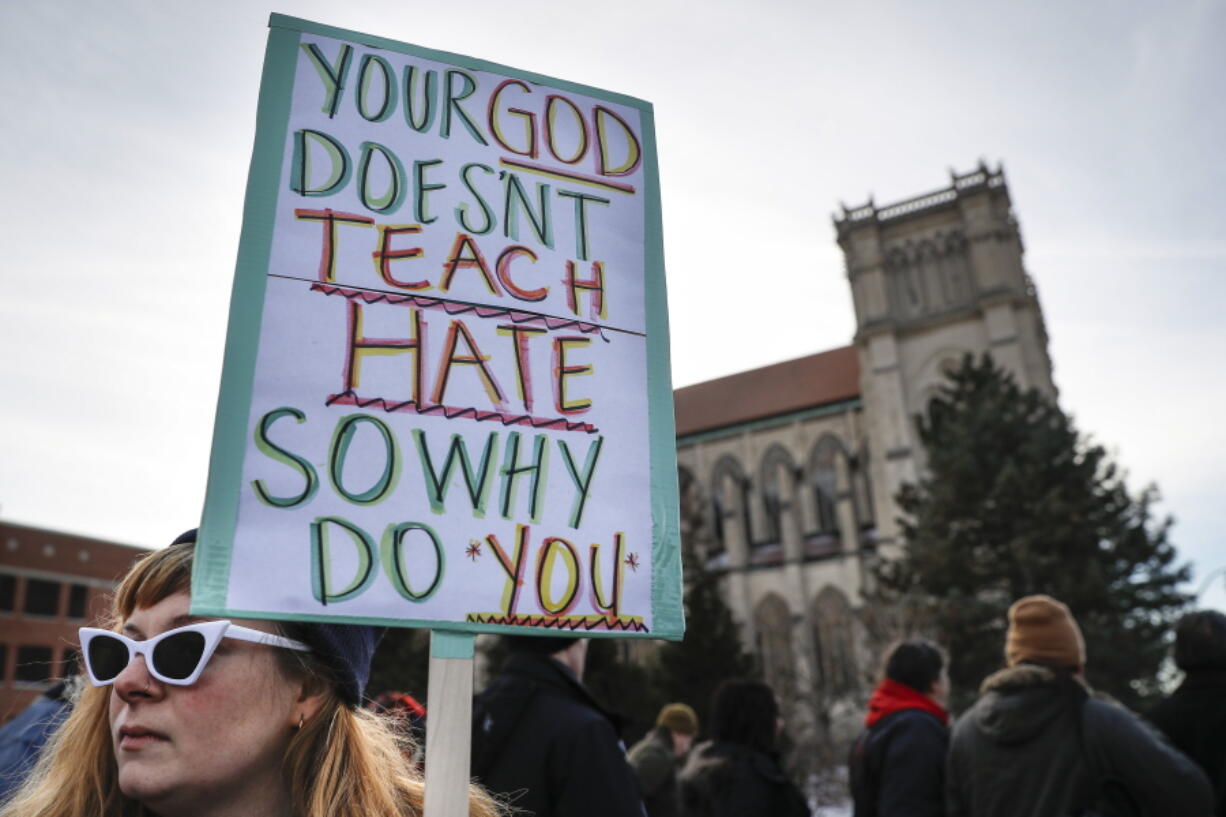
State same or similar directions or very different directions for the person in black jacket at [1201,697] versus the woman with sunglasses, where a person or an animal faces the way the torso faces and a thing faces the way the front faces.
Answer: very different directions

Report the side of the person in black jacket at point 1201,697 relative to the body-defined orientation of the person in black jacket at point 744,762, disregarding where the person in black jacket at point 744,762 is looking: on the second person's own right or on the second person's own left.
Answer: on the second person's own right

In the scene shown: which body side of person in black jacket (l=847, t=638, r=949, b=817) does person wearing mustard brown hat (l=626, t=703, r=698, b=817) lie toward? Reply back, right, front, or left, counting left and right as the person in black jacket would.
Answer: left

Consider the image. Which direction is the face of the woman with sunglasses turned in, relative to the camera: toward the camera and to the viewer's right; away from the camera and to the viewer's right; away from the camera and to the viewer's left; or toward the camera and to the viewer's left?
toward the camera and to the viewer's left

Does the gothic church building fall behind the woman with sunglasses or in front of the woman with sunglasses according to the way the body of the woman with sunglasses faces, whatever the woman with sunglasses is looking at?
behind

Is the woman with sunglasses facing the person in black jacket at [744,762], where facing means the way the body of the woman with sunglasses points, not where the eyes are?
no

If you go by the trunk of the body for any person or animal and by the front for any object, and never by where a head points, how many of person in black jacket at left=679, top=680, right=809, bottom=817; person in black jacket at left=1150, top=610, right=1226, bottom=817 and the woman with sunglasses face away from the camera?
2

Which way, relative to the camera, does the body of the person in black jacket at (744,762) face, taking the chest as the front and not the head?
away from the camera

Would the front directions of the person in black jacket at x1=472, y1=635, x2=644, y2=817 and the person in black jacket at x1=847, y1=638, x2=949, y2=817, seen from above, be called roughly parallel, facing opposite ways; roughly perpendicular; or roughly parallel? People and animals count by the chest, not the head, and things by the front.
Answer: roughly parallel

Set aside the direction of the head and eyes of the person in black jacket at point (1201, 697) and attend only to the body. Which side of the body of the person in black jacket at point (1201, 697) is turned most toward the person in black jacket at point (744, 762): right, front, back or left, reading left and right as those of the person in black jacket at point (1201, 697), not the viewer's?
left

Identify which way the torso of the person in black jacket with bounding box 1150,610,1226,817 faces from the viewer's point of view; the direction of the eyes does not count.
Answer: away from the camera

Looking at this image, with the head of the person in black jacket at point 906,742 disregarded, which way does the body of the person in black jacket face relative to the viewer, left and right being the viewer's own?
facing away from the viewer and to the right of the viewer

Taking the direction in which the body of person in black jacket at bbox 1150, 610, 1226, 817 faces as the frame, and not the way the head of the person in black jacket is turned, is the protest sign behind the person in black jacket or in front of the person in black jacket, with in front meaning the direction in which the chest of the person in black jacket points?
behind

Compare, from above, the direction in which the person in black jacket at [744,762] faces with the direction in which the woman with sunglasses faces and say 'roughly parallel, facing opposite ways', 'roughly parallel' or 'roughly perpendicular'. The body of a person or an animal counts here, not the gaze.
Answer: roughly parallel, facing opposite ways

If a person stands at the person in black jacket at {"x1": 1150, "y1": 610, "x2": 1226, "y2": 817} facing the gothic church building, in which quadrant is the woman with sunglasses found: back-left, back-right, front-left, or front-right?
back-left

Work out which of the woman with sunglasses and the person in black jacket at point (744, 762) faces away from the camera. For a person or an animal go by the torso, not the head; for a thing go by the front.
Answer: the person in black jacket

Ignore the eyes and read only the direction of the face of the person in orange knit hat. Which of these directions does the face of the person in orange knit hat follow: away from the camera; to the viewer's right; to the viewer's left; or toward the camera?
away from the camera

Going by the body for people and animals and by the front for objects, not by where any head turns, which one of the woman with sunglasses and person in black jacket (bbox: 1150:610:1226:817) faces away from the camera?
the person in black jacket

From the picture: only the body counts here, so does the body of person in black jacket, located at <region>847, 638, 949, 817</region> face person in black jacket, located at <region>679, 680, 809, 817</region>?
no
